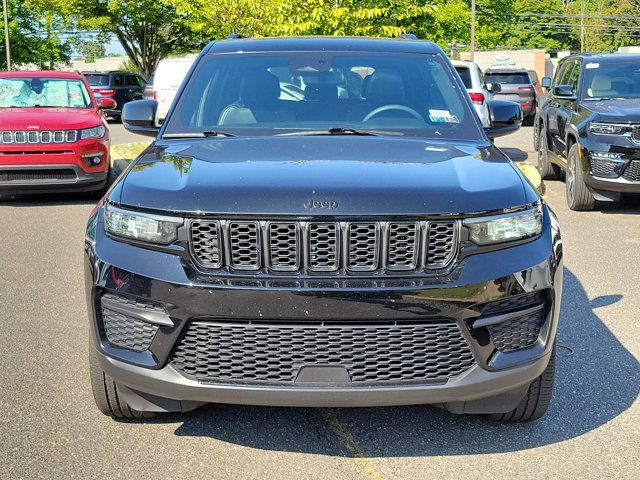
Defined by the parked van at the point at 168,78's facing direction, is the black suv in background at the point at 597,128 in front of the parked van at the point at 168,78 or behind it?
behind

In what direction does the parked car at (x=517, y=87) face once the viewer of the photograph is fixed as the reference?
facing away from the viewer

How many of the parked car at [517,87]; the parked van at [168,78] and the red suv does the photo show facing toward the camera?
1

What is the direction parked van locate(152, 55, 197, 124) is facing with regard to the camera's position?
facing away from the viewer

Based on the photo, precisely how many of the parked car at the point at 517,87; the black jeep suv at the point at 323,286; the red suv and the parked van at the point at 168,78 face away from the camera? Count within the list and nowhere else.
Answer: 2

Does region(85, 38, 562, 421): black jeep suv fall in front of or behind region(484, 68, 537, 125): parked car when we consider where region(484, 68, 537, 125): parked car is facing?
behind

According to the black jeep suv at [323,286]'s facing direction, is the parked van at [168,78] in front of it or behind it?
behind

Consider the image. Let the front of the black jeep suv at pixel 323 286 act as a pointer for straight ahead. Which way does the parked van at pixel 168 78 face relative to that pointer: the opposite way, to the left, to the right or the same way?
the opposite way

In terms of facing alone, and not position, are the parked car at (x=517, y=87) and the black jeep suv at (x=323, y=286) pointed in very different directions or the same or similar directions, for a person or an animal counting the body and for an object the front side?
very different directions

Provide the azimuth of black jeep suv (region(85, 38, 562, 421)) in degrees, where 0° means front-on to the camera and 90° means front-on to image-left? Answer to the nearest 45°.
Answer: approximately 0°

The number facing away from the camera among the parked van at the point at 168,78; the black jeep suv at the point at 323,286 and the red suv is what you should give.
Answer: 1
